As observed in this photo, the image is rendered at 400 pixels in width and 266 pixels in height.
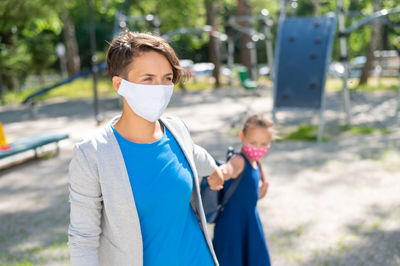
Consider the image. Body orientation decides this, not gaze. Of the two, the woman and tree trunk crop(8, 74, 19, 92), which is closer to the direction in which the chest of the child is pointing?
the woman

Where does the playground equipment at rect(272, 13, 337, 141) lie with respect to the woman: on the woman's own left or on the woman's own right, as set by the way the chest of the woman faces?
on the woman's own left

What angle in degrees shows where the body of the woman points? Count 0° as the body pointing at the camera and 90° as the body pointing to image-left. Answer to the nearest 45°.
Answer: approximately 315°

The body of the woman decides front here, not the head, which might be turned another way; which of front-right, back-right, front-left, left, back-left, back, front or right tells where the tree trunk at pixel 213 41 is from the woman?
back-left

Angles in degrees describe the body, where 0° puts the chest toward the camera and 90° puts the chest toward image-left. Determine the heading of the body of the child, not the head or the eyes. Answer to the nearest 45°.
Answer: approximately 315°

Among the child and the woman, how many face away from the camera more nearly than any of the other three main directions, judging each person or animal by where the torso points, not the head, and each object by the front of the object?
0

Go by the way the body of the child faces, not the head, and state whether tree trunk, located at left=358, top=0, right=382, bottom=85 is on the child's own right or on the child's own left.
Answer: on the child's own left

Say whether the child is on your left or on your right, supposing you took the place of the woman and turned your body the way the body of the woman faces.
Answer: on your left

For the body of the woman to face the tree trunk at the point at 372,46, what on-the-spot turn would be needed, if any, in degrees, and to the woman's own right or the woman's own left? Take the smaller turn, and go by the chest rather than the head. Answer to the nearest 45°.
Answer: approximately 90° to the woman's own left
